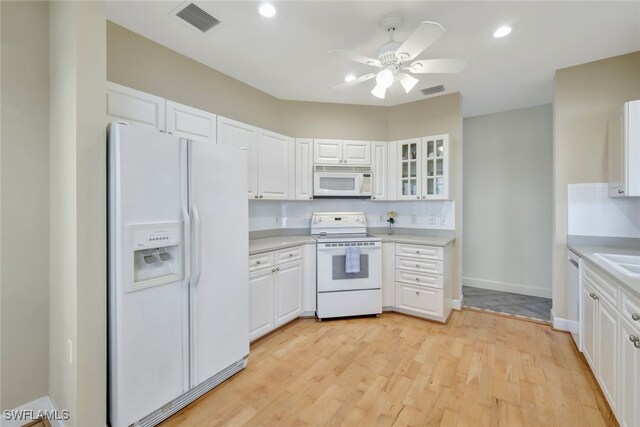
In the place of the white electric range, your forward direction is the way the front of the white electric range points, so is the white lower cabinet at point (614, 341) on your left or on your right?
on your left

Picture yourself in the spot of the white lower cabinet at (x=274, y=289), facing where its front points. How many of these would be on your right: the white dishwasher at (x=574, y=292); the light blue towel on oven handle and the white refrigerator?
1

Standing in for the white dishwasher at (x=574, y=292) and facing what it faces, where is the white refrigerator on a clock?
The white refrigerator is roughly at 10 o'clock from the white dishwasher.

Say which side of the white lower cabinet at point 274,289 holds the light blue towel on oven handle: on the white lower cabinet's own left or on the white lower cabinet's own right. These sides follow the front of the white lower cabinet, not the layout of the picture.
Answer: on the white lower cabinet's own left

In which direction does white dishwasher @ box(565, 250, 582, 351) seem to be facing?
to the viewer's left

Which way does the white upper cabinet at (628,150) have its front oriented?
to the viewer's left

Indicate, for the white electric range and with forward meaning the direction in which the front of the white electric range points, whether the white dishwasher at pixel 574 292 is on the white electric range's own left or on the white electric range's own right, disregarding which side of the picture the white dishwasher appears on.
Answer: on the white electric range's own left

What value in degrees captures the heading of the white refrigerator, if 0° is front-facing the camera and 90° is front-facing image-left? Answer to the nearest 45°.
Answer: approximately 315°

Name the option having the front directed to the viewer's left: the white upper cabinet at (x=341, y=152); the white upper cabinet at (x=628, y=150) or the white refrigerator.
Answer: the white upper cabinet at (x=628, y=150)

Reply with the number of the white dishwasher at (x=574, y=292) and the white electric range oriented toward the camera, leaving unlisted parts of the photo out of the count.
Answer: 1
